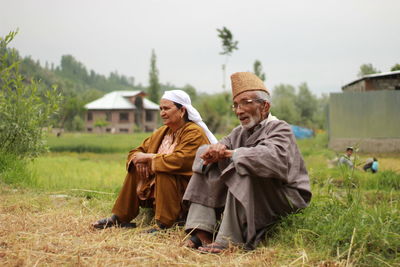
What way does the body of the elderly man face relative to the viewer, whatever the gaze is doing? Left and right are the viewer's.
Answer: facing the viewer and to the left of the viewer

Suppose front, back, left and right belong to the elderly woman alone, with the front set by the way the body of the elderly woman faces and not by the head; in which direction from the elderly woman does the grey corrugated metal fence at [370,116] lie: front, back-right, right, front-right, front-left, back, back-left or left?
back

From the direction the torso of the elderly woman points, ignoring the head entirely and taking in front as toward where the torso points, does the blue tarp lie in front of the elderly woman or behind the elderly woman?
behind

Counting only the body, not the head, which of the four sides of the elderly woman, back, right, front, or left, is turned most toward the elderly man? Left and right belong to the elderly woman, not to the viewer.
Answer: left

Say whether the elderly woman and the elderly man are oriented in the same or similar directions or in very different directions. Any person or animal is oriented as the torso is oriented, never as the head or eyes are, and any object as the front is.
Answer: same or similar directions

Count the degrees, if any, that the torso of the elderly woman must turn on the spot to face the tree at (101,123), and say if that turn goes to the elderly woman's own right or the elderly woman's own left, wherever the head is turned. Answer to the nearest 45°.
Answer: approximately 135° to the elderly woman's own right

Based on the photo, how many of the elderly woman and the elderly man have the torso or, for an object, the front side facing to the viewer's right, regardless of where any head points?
0

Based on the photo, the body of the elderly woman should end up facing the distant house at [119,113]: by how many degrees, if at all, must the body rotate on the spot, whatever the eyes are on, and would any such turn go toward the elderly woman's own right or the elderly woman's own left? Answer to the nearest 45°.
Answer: approximately 135° to the elderly woman's own right

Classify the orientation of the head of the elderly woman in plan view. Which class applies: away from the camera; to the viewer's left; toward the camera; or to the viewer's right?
to the viewer's left

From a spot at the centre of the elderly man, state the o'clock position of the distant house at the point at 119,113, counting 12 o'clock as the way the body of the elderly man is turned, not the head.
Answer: The distant house is roughly at 4 o'clock from the elderly man.

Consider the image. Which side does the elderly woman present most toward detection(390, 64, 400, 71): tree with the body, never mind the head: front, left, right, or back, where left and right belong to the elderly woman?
back

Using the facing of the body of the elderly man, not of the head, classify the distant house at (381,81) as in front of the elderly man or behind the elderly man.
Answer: behind
